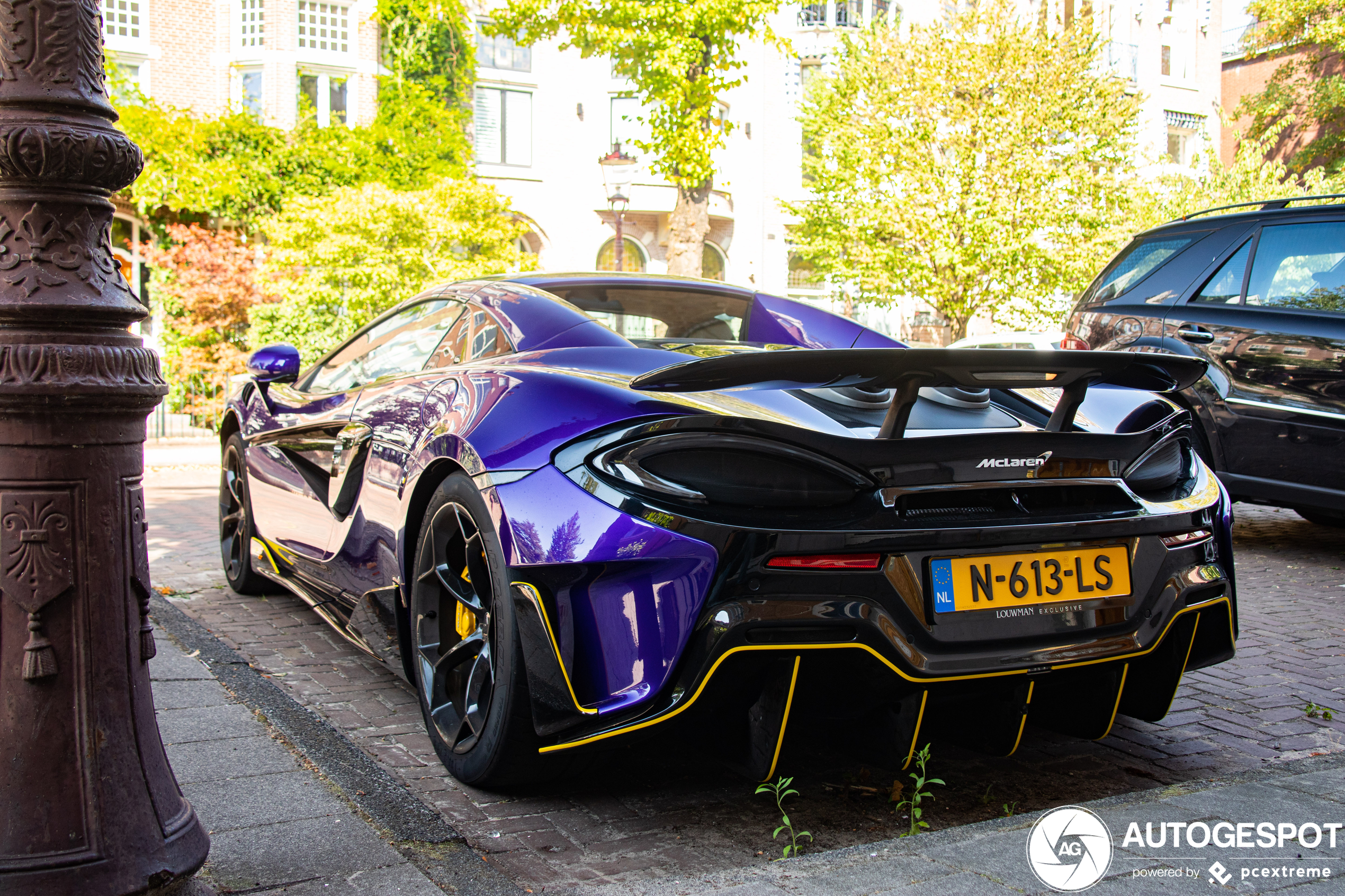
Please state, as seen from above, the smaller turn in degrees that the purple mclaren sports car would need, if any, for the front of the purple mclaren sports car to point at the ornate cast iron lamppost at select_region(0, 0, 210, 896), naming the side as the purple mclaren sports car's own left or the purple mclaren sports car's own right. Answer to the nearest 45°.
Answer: approximately 90° to the purple mclaren sports car's own left

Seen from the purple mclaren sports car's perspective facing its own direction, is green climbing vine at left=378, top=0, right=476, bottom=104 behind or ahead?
ahead

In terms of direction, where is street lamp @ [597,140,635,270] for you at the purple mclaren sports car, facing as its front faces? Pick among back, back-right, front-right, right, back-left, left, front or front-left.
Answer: front-right

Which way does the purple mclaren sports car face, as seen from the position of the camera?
facing away from the viewer and to the left of the viewer

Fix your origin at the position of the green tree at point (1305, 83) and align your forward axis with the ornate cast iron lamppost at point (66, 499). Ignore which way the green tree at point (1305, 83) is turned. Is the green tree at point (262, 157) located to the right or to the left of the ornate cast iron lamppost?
right

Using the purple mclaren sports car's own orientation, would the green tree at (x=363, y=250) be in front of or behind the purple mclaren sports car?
in front

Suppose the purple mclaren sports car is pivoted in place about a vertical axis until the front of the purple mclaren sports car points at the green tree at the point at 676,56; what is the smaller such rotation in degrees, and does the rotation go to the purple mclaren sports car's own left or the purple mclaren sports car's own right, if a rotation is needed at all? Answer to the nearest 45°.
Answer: approximately 45° to the purple mclaren sports car's own right
